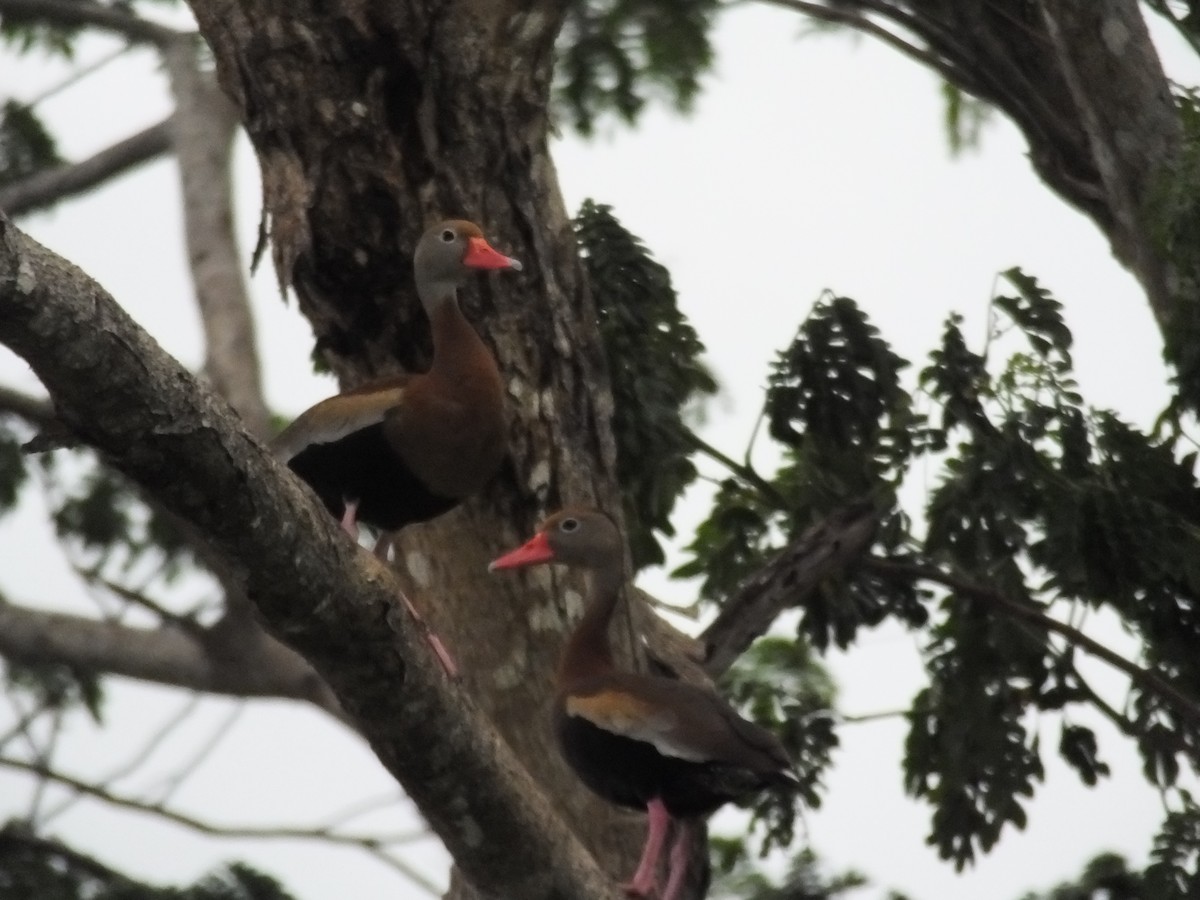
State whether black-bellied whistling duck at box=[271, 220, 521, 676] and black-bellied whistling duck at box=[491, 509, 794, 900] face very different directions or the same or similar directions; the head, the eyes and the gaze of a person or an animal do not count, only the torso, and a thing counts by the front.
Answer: very different directions

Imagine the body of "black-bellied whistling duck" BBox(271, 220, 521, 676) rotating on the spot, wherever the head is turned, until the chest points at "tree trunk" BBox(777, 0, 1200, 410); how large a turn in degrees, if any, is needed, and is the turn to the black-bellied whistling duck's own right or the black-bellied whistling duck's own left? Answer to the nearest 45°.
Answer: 0° — it already faces it

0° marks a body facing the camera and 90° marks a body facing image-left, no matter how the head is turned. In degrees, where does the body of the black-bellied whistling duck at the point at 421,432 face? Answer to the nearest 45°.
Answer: approximately 270°

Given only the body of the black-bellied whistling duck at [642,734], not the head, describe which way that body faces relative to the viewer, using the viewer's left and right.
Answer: facing to the left of the viewer

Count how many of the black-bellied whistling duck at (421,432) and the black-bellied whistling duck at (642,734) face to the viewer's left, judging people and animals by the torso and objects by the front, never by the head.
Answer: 1
